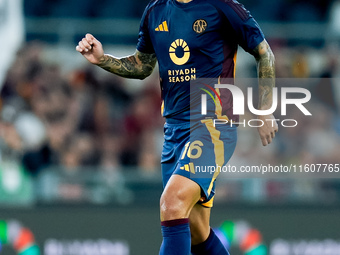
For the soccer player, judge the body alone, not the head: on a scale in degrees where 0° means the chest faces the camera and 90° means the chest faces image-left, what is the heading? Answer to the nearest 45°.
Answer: approximately 45°

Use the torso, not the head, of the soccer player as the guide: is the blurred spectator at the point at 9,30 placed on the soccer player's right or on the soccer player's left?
on the soccer player's right
